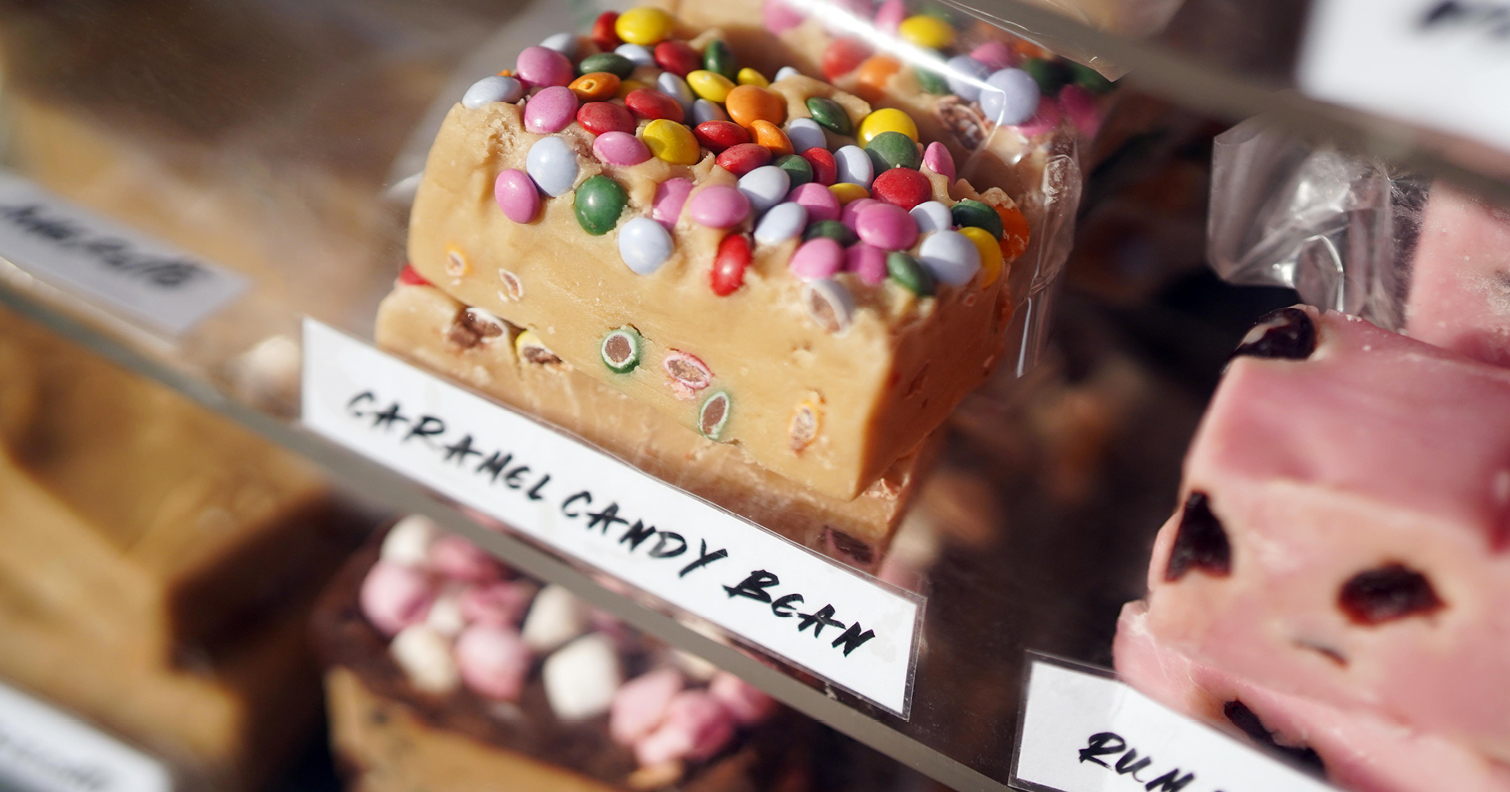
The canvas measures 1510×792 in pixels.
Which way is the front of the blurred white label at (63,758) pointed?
toward the camera

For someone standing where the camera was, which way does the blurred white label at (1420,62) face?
facing the viewer

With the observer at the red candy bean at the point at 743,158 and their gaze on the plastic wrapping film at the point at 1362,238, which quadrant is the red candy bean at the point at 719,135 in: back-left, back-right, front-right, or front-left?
back-left

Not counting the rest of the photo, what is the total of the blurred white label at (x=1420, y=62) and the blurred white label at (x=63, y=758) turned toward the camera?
2

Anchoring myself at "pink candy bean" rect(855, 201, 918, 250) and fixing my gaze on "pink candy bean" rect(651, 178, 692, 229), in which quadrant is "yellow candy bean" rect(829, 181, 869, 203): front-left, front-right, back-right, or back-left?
front-right
